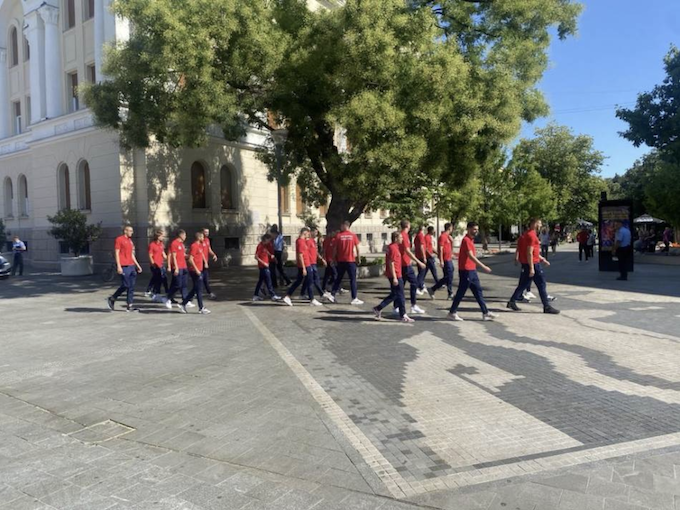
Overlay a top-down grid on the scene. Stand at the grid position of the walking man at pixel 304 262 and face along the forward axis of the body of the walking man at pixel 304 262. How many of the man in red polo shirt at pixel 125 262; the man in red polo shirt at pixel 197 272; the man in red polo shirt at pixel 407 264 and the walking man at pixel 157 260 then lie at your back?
3

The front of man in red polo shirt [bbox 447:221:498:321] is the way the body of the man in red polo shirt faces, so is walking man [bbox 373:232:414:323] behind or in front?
behind

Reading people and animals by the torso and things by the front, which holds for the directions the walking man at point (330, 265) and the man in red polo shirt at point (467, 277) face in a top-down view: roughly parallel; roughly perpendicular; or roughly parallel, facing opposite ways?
roughly parallel

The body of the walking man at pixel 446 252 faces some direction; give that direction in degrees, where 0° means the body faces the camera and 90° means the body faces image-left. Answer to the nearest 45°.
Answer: approximately 270°

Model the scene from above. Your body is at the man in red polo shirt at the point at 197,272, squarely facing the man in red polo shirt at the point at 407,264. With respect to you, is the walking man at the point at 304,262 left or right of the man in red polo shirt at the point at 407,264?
left

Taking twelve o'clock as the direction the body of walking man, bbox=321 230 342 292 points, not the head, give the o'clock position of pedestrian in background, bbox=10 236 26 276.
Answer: The pedestrian in background is roughly at 7 o'clock from the walking man.

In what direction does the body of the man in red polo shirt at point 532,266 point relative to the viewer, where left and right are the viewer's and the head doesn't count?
facing to the right of the viewer

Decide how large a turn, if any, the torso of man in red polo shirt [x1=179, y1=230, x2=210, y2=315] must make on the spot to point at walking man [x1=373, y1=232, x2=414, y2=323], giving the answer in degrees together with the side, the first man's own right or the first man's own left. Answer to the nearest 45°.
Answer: approximately 45° to the first man's own right

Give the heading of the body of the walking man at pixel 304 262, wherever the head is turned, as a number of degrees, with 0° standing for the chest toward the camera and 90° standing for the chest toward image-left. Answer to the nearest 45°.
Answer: approximately 270°

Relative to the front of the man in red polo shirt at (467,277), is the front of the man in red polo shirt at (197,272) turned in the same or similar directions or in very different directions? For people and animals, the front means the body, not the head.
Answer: same or similar directions
